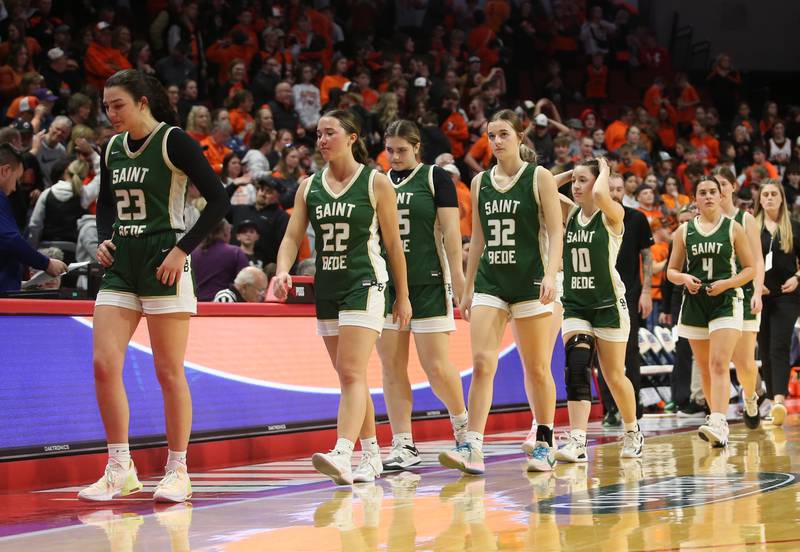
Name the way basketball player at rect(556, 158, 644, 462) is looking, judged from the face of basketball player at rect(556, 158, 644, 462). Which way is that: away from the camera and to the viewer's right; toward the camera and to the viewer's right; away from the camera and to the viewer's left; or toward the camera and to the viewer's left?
toward the camera and to the viewer's left

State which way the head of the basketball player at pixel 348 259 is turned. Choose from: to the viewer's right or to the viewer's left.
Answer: to the viewer's left

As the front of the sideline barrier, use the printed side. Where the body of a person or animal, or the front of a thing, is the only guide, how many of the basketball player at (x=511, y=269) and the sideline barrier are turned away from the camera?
0

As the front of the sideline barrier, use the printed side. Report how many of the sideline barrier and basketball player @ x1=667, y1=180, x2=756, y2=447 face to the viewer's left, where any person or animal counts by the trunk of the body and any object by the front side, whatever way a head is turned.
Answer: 0

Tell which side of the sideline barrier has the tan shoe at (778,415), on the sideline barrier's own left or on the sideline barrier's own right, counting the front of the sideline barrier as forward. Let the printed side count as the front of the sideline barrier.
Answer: on the sideline barrier's own left

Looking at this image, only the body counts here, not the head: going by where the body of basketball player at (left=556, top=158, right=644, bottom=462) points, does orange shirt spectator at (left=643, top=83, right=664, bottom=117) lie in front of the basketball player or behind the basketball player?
behind

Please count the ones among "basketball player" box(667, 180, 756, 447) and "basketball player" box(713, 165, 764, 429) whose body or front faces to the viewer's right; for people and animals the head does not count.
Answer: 0

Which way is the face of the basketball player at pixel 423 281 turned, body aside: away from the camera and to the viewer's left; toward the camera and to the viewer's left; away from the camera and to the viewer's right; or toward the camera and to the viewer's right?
toward the camera and to the viewer's left

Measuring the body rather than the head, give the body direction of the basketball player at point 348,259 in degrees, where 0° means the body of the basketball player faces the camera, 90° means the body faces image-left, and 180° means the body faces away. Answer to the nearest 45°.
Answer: approximately 45°

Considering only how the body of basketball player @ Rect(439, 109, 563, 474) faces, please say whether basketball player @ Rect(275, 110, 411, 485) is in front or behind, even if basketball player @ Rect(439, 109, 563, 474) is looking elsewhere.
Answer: in front

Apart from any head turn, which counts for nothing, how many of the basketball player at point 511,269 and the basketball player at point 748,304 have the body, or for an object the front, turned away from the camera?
0

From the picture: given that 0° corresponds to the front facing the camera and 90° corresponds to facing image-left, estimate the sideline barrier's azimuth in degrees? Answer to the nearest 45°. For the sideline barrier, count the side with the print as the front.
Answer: approximately 315°

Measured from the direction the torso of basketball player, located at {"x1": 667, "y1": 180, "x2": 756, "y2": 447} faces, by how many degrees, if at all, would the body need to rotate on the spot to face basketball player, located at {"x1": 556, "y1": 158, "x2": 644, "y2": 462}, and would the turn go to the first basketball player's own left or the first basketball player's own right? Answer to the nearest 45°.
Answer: approximately 45° to the first basketball player's own right
